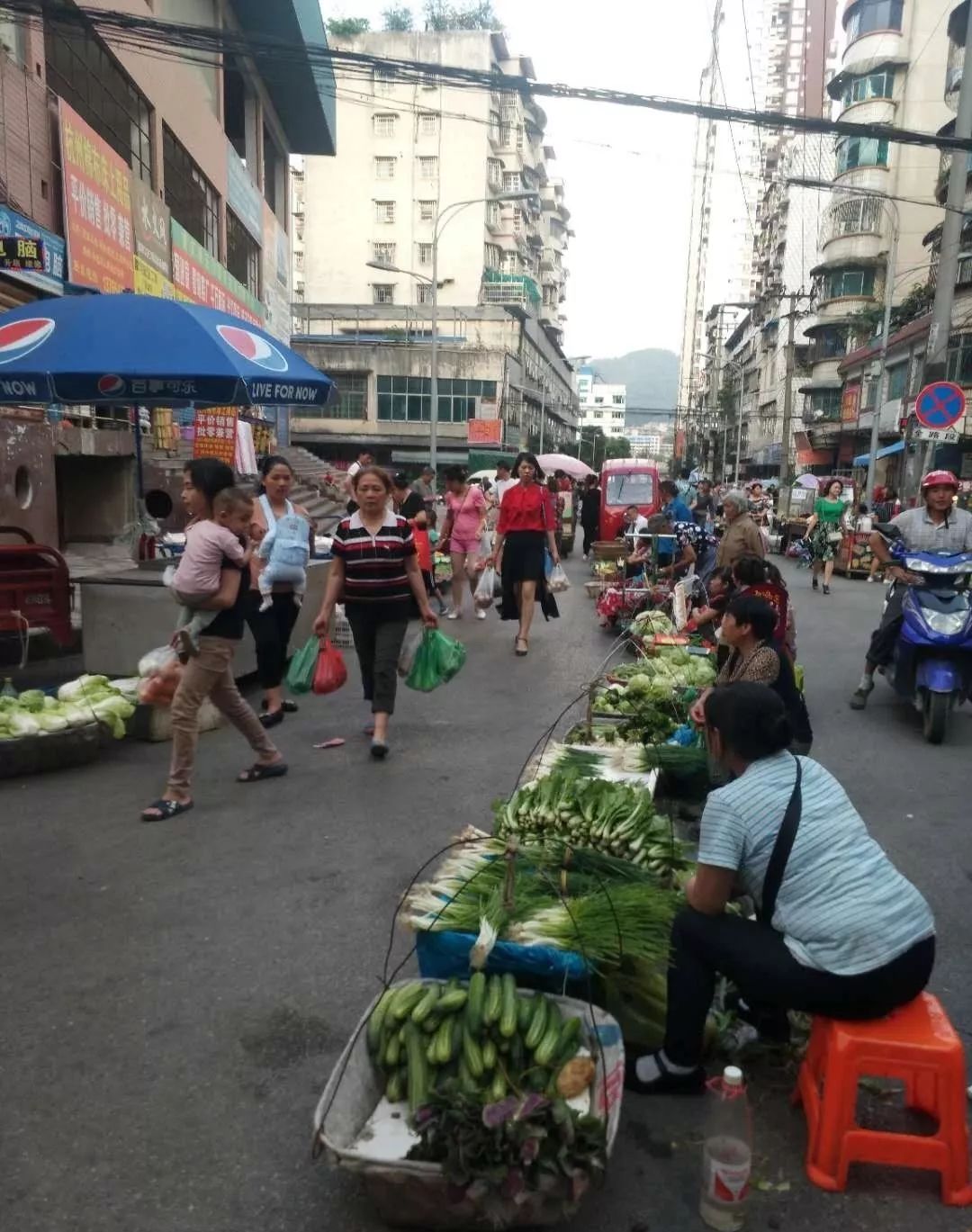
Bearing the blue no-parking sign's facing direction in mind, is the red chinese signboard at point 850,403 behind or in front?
behind

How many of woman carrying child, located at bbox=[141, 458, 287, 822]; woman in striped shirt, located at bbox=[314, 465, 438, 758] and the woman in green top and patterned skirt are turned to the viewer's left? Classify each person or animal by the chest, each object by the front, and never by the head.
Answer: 1

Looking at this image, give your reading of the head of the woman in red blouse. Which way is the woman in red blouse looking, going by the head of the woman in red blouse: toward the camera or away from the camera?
toward the camera

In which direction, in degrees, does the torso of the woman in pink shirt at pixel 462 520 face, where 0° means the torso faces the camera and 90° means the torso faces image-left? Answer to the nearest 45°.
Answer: approximately 45°

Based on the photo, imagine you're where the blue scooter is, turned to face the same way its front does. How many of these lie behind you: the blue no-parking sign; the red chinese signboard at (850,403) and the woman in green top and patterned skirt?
3

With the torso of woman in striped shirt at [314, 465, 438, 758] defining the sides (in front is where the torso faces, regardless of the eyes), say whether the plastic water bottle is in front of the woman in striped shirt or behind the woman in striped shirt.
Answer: in front

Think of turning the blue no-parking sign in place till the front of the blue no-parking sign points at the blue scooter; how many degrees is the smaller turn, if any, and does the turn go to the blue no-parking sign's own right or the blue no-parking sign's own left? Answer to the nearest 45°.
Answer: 0° — it already faces it

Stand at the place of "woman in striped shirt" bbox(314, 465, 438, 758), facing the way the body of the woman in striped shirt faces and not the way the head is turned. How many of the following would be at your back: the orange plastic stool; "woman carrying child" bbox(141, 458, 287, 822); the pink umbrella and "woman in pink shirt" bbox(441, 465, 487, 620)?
2

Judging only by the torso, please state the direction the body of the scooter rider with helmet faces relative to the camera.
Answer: toward the camera

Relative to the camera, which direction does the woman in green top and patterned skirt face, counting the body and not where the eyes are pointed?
toward the camera

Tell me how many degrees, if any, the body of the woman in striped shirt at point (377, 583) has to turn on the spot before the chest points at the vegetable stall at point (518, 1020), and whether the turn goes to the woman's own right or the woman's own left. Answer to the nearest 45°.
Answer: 0° — they already face it

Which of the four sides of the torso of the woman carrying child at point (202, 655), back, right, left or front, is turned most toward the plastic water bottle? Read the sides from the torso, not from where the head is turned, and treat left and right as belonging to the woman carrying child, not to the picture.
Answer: left

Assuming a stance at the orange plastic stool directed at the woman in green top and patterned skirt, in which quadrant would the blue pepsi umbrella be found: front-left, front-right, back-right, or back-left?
front-left

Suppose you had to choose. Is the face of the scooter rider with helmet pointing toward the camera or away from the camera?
toward the camera

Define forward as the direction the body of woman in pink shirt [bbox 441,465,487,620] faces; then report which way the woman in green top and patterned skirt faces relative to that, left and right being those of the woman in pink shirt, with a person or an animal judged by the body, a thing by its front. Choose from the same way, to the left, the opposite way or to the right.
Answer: the same way

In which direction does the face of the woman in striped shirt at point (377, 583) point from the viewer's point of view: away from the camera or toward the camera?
toward the camera

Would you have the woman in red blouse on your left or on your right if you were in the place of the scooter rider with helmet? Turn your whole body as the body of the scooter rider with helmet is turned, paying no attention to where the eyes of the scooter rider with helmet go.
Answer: on your right

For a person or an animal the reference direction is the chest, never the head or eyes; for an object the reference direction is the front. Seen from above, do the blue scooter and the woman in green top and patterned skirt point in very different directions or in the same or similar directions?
same or similar directions

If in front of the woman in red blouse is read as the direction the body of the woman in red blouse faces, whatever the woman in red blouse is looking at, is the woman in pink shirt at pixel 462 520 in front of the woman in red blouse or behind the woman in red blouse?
behind
